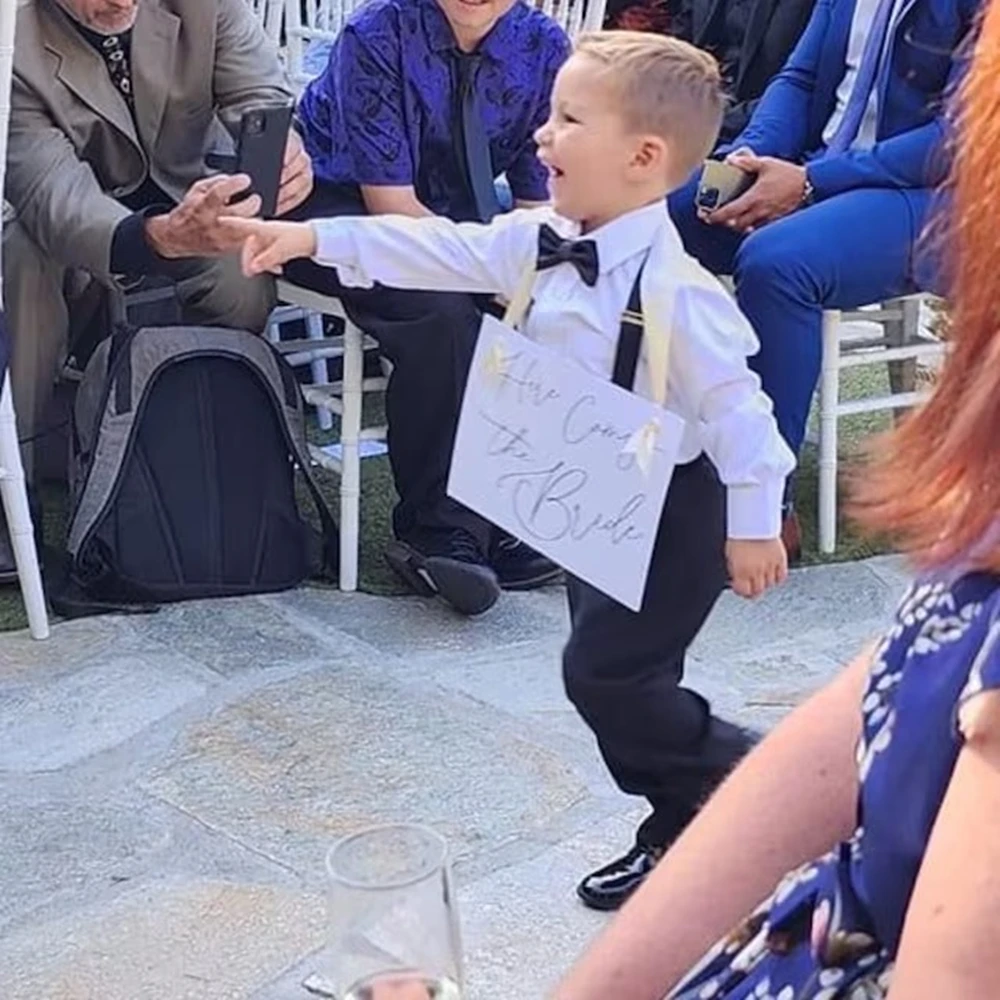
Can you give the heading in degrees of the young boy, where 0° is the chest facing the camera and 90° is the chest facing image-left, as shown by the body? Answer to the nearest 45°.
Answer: approximately 45°

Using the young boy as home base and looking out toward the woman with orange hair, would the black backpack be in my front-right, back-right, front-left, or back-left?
back-right

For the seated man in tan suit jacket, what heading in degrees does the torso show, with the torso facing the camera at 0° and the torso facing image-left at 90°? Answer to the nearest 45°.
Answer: approximately 315°
